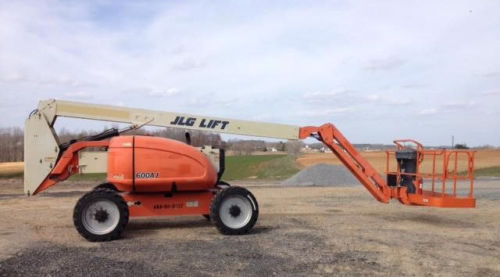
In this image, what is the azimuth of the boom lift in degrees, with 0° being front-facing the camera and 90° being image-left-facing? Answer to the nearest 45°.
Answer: approximately 270°

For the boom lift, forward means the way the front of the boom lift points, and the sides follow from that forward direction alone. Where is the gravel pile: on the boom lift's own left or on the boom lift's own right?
on the boom lift's own left
